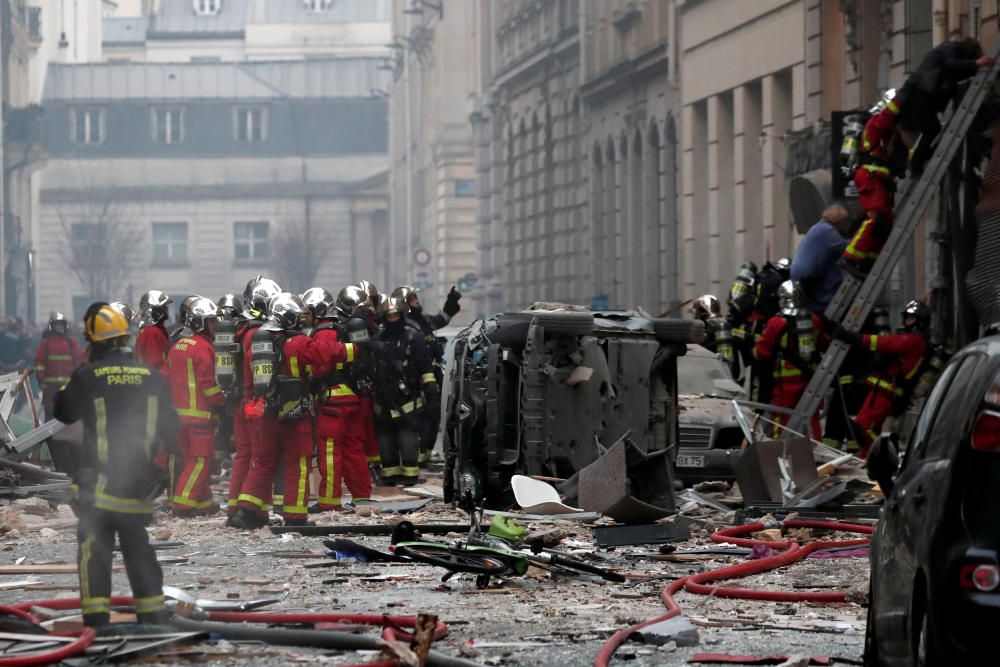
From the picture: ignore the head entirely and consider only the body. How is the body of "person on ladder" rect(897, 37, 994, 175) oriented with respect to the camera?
to the viewer's right

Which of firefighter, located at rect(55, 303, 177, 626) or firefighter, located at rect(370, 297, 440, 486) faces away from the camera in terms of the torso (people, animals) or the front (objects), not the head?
firefighter, located at rect(55, 303, 177, 626)

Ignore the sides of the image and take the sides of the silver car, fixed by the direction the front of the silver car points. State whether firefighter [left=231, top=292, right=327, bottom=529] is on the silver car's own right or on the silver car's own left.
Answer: on the silver car's own right

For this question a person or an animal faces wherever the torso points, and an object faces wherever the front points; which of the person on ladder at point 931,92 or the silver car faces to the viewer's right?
the person on ladder

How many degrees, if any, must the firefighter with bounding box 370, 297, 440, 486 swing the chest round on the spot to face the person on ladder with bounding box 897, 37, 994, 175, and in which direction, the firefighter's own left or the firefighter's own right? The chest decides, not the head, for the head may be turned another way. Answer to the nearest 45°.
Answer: approximately 45° to the firefighter's own left

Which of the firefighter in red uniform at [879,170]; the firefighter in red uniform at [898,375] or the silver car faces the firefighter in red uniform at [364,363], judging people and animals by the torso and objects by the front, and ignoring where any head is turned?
the firefighter in red uniform at [898,375]

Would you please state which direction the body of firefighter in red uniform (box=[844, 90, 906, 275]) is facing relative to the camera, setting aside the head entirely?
to the viewer's right

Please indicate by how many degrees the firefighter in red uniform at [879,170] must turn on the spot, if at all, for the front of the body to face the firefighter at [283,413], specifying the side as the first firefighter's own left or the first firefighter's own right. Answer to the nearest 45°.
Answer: approximately 135° to the first firefighter's own right

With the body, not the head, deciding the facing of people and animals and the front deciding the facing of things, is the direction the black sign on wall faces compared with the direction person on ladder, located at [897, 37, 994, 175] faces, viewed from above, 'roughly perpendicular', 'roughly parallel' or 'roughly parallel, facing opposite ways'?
roughly perpendicular

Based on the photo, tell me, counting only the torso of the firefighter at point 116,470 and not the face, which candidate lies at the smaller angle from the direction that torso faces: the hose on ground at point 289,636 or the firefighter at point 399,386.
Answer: the firefighter

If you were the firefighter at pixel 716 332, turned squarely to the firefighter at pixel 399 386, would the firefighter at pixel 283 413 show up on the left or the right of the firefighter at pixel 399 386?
left

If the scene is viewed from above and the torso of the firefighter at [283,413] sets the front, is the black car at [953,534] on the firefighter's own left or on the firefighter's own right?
on the firefighter's own right
